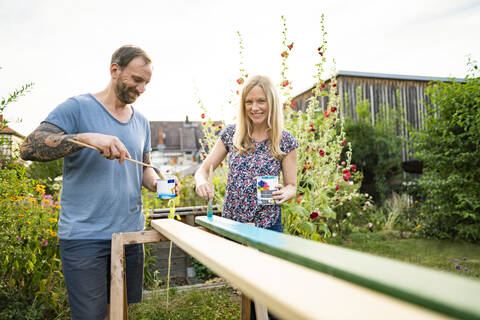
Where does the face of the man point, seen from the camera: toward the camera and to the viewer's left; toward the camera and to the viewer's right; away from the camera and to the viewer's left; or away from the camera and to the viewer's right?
toward the camera and to the viewer's right

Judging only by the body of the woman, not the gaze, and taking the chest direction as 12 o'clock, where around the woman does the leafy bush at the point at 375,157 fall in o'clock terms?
The leafy bush is roughly at 7 o'clock from the woman.

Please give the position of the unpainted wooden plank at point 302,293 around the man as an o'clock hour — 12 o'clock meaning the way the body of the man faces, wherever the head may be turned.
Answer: The unpainted wooden plank is roughly at 1 o'clock from the man.

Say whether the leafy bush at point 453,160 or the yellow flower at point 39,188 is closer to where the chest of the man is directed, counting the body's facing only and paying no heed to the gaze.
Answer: the leafy bush

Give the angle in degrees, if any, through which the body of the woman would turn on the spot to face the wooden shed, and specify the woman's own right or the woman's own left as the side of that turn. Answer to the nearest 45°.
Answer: approximately 135° to the woman's own left

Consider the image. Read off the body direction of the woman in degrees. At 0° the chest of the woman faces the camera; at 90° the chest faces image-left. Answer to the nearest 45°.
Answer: approximately 0°

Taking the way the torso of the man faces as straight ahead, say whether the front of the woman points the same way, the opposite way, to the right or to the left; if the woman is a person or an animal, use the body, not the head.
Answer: to the right

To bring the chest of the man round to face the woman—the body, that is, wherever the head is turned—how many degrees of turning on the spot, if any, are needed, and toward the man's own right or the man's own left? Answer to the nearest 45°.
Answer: approximately 45° to the man's own left

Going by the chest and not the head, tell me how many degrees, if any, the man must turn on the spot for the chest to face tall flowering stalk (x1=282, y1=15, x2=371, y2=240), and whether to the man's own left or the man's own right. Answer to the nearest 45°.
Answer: approximately 90° to the man's own left
